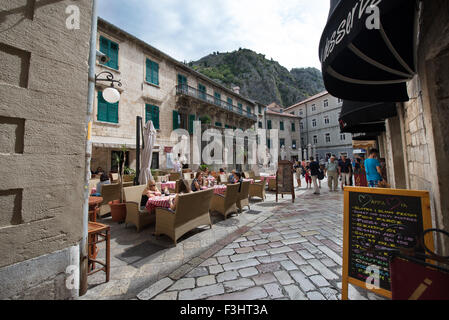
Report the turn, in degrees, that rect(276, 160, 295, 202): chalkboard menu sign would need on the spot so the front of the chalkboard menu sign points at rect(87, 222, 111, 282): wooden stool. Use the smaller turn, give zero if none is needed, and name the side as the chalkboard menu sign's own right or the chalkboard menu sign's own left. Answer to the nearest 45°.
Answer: approximately 45° to the chalkboard menu sign's own right

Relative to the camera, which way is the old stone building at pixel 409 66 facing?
to the viewer's left

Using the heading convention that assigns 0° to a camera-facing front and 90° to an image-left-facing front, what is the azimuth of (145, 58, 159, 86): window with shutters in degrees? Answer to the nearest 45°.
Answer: approximately 315°

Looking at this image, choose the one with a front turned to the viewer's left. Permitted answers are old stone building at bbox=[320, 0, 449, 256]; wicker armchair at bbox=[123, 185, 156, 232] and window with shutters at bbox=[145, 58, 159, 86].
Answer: the old stone building

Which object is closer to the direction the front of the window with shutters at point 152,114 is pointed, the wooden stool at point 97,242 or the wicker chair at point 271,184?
the wicker chair
